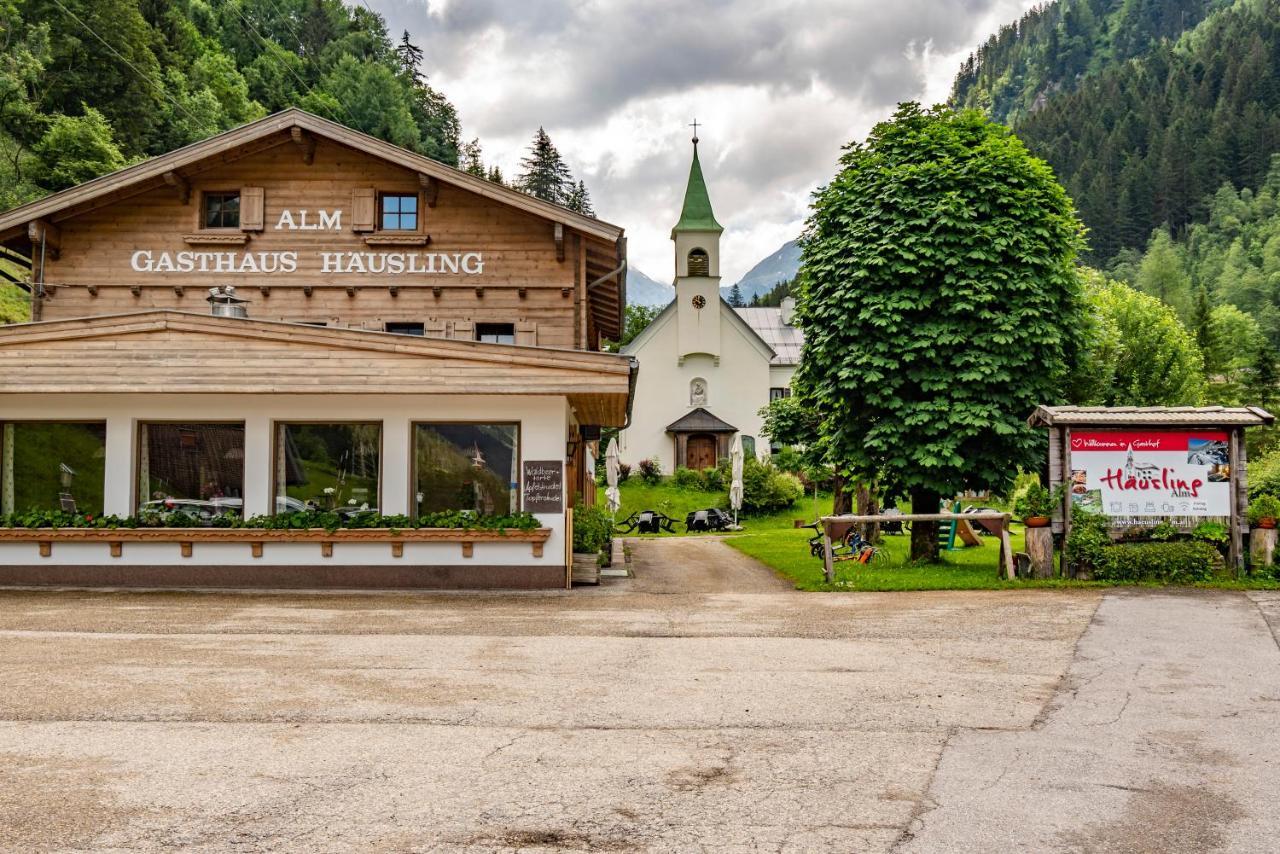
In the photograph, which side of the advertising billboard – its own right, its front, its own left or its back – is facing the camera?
front

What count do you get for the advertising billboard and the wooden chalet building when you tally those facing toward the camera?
2

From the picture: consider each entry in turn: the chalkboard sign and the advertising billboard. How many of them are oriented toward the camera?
2

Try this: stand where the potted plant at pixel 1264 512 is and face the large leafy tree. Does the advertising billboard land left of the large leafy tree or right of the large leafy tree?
left

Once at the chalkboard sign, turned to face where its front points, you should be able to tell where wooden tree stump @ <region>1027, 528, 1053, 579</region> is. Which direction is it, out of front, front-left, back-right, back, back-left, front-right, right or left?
left

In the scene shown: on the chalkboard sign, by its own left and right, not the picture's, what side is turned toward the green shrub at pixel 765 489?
back

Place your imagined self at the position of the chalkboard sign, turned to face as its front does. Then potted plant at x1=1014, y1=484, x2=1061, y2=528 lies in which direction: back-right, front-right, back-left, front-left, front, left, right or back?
left

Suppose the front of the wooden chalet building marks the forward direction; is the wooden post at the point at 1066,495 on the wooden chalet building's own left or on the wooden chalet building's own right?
on the wooden chalet building's own left

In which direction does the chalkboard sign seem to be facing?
toward the camera

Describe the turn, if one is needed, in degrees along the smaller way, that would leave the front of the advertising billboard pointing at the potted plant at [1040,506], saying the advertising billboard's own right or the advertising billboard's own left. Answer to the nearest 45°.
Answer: approximately 90° to the advertising billboard's own right

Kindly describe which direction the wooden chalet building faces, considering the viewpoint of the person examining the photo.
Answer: facing the viewer

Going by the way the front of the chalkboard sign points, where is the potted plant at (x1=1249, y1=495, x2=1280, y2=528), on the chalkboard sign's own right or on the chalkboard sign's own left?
on the chalkboard sign's own left
